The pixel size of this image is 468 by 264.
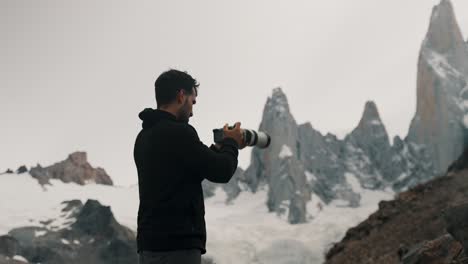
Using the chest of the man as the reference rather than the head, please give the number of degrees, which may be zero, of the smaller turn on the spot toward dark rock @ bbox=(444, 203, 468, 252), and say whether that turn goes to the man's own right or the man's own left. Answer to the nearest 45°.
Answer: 0° — they already face it

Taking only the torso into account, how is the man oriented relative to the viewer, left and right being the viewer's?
facing away from the viewer and to the right of the viewer
